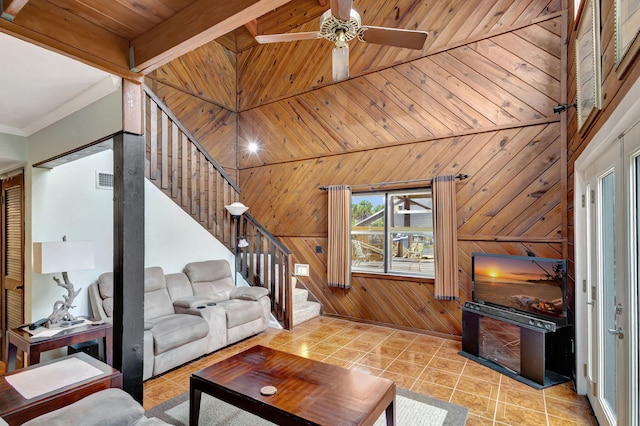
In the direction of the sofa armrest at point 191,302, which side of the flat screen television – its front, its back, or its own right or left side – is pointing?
front

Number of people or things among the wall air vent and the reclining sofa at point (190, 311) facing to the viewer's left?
0

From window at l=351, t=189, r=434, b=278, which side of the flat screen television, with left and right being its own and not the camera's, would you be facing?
right

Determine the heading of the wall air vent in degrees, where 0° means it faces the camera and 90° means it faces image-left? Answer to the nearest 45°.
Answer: approximately 315°

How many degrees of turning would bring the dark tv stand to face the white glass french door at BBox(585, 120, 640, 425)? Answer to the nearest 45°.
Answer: approximately 45° to its left

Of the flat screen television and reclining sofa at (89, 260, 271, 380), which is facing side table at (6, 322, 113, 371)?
the flat screen television

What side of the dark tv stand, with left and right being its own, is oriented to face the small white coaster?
front

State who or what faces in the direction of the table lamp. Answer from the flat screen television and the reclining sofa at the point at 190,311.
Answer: the flat screen television

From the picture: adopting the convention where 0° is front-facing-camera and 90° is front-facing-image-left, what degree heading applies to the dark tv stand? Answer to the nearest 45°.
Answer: approximately 45°

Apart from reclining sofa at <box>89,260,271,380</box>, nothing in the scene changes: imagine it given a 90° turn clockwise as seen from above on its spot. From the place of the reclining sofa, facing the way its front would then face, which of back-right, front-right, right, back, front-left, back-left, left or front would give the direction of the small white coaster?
front-left

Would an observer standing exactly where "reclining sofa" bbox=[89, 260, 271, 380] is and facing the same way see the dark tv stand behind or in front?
in front

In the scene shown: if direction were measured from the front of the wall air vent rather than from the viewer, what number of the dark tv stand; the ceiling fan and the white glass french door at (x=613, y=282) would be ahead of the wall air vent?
3

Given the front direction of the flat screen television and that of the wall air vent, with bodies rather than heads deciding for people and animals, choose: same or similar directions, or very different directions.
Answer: very different directions
